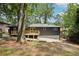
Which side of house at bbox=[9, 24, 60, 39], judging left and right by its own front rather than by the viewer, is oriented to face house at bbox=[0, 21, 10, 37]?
right

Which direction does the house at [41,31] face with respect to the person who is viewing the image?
facing the viewer
